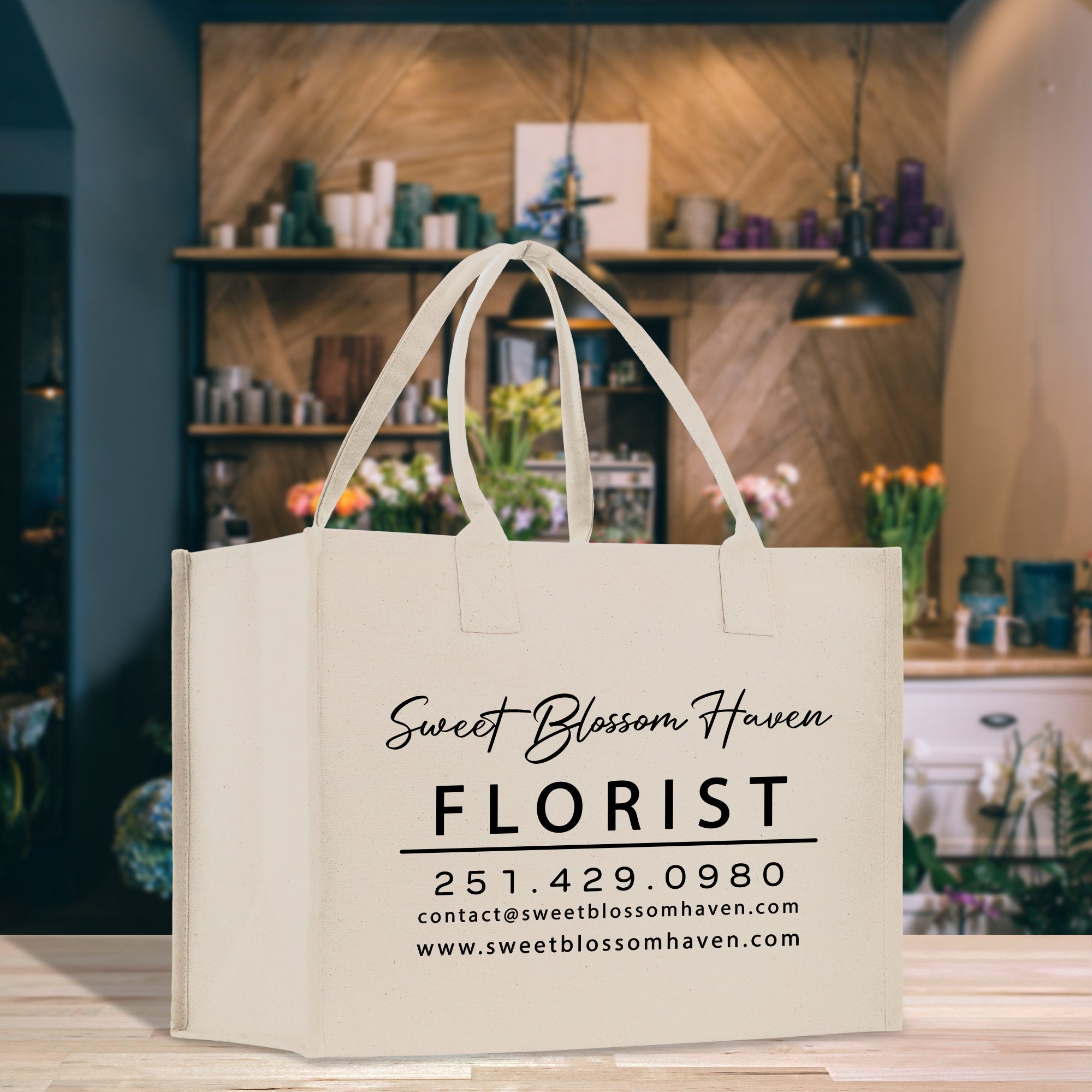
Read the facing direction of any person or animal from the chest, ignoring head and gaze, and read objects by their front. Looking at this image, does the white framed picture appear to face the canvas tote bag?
yes

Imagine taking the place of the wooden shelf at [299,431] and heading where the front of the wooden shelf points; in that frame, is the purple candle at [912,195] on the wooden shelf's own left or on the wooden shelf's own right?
on the wooden shelf's own left

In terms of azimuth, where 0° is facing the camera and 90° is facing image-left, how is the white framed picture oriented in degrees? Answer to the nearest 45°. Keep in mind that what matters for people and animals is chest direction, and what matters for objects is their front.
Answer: approximately 0°

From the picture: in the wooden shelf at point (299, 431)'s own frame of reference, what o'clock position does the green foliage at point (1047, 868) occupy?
The green foliage is roughly at 11 o'clock from the wooden shelf.

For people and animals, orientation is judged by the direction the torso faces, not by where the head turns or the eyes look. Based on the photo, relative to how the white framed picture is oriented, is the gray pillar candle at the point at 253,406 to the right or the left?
on its right

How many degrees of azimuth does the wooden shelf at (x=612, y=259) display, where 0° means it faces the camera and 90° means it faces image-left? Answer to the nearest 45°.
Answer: approximately 0°

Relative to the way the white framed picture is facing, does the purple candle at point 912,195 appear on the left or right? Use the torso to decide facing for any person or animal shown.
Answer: on its left
